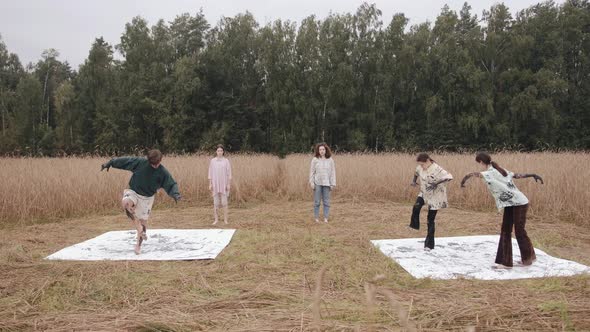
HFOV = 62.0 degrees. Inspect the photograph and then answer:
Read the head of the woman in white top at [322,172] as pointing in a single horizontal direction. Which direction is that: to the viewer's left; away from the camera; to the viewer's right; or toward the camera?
toward the camera

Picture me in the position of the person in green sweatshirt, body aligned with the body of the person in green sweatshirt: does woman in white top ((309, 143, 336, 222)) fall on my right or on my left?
on my left

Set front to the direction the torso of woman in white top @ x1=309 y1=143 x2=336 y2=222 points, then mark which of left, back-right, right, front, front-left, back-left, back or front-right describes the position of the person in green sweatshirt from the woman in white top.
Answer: front-right

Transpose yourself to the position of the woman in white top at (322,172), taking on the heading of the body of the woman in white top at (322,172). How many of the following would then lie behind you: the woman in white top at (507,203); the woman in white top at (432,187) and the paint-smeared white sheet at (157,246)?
0

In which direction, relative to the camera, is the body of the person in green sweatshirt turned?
toward the camera

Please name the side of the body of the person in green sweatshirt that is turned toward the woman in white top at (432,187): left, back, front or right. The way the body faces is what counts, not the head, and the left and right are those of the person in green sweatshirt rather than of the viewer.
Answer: left

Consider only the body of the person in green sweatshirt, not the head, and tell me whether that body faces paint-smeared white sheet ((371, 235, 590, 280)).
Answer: no

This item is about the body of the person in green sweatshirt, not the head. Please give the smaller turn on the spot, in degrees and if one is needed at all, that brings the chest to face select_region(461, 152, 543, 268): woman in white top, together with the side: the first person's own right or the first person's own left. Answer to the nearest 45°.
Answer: approximately 45° to the first person's own left

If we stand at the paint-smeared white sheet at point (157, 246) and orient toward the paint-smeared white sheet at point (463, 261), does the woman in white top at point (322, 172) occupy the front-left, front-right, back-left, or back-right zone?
front-left

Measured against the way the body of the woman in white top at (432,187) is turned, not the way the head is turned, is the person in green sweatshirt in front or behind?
in front

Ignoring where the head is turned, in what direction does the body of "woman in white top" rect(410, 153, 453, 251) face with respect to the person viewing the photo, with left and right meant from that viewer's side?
facing the viewer and to the left of the viewer

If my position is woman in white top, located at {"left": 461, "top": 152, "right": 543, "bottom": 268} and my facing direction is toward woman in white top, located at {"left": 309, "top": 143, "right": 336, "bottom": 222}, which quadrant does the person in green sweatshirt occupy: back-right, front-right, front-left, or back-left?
front-left

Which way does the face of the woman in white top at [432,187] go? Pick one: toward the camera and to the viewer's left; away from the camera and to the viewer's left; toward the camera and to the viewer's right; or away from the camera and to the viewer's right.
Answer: toward the camera and to the viewer's left

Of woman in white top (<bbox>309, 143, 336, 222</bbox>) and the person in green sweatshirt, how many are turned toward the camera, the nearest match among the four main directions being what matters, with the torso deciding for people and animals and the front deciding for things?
2

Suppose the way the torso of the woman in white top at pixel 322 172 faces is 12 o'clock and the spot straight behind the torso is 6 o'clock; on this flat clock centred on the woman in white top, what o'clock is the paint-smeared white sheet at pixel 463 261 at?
The paint-smeared white sheet is roughly at 11 o'clock from the woman in white top.

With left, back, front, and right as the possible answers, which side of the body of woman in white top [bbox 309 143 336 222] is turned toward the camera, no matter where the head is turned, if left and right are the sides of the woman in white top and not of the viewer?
front
